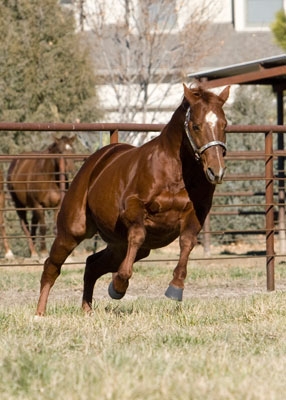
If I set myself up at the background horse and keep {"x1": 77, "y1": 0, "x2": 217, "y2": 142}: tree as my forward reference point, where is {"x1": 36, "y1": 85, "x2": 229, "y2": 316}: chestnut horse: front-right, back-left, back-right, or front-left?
back-right

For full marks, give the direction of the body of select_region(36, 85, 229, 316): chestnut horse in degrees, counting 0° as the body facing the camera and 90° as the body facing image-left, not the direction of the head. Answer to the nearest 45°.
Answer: approximately 315°

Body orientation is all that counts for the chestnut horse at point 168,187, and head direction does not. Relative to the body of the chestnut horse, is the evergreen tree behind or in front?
behind

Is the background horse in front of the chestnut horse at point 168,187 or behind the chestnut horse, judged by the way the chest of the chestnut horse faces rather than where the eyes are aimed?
behind

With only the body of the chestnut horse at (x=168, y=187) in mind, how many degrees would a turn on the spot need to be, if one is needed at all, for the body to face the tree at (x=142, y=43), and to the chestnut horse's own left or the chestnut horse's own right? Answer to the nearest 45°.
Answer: approximately 135° to the chestnut horse's own left

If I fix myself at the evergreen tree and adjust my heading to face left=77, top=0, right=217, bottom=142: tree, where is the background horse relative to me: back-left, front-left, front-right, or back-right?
back-right
